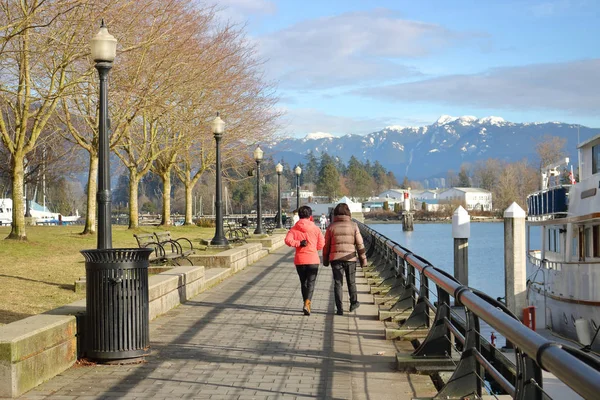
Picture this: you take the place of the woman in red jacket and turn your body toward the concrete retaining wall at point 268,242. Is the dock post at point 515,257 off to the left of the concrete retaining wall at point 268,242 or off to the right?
right

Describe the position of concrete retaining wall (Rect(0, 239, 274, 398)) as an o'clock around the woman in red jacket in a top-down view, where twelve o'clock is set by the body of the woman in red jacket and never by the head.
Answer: The concrete retaining wall is roughly at 7 o'clock from the woman in red jacket.

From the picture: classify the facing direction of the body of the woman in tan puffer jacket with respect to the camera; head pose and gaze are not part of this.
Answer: away from the camera

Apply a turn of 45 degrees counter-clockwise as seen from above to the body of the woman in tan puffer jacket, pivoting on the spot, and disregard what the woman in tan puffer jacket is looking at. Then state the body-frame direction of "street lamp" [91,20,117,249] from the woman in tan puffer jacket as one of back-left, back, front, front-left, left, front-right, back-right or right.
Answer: left

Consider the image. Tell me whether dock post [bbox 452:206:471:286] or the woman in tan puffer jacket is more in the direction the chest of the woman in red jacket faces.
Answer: the dock post

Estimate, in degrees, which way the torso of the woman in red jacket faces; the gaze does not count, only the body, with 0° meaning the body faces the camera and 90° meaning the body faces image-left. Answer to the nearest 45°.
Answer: approximately 180°

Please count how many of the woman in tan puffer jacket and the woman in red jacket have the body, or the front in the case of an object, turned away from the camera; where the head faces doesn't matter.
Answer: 2

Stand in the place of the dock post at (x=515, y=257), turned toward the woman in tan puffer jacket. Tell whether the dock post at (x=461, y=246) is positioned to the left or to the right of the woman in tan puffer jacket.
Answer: right

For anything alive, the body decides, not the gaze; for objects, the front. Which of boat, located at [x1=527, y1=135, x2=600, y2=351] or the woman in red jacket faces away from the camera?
the woman in red jacket

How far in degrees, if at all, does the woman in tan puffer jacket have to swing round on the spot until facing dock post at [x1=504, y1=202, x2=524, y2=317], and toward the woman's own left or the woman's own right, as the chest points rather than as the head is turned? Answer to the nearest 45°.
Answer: approximately 45° to the woman's own right
